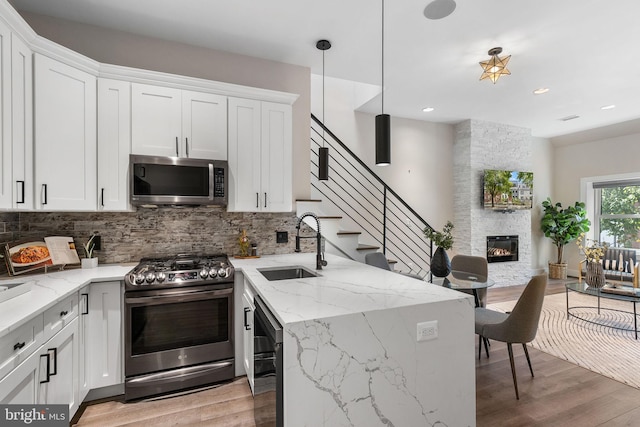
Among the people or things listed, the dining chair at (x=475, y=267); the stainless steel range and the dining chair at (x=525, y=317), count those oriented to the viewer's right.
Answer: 0

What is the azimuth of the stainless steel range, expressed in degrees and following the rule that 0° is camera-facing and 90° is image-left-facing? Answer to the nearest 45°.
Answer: approximately 0°

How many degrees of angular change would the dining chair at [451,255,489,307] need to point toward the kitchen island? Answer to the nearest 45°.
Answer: approximately 45° to its left

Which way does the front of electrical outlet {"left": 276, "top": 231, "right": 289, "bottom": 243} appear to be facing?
toward the camera

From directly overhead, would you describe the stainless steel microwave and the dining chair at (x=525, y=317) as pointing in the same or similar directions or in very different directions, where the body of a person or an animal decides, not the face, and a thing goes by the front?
very different directions

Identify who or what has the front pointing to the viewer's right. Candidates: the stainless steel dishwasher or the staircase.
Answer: the staircase

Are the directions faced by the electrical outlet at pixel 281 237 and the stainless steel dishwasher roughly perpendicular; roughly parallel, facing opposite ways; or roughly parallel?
roughly perpendicular

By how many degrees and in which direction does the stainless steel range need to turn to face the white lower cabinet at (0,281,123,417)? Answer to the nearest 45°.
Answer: approximately 90° to its right

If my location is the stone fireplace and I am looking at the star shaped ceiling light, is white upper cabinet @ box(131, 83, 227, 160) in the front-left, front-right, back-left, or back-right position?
front-right

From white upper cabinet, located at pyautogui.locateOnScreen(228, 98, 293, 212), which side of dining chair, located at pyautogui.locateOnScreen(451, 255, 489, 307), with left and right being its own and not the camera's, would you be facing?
front

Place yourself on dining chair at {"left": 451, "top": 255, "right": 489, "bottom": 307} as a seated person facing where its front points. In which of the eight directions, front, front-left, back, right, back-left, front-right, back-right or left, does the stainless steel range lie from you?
front

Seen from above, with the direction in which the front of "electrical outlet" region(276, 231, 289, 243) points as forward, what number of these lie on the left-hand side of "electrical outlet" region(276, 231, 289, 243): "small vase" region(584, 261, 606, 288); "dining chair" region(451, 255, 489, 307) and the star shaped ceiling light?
3

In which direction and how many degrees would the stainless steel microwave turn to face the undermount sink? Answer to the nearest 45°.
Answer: approximately 45° to its left

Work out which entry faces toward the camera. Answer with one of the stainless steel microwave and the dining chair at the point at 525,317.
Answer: the stainless steel microwave

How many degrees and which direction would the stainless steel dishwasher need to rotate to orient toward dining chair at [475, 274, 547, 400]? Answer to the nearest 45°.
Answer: approximately 180°

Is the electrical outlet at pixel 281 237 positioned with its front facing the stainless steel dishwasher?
yes

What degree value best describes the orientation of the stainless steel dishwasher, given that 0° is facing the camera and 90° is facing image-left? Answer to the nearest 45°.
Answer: approximately 90°

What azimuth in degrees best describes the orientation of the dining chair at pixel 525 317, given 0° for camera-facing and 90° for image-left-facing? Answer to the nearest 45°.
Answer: approximately 135°
